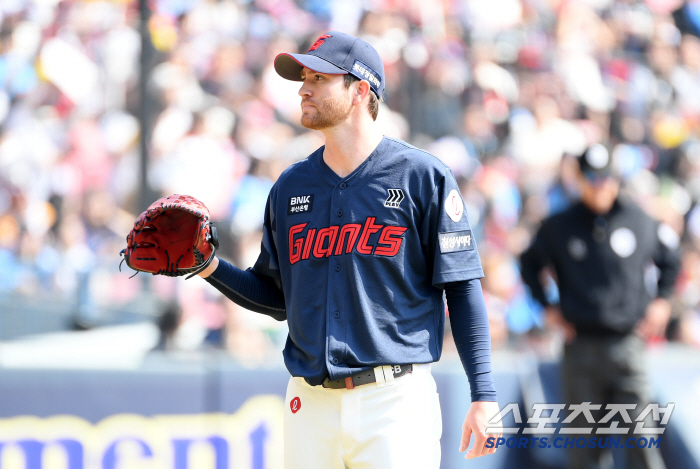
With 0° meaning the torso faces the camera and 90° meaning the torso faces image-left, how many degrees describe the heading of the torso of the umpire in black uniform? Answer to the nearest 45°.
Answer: approximately 0°

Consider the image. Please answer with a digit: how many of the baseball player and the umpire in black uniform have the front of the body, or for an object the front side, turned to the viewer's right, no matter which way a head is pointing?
0

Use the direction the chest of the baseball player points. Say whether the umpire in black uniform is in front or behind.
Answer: behind

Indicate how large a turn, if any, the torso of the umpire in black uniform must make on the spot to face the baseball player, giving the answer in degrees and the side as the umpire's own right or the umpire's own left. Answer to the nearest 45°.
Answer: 0° — they already face them

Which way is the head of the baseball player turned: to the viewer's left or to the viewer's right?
to the viewer's left

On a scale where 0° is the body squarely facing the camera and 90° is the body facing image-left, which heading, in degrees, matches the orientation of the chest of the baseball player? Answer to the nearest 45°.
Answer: approximately 45°
